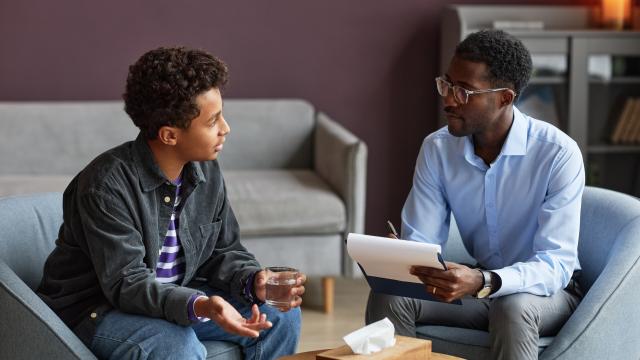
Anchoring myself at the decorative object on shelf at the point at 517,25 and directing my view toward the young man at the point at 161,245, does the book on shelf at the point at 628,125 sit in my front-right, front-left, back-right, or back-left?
back-left

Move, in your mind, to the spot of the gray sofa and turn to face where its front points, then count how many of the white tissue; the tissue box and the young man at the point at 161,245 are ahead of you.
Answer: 3

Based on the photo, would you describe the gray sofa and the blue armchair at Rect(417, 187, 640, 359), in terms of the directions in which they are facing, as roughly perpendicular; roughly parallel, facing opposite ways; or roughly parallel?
roughly perpendicular

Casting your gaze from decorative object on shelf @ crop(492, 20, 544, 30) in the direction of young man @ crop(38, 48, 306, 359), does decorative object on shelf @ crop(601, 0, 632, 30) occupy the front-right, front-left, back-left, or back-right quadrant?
back-left

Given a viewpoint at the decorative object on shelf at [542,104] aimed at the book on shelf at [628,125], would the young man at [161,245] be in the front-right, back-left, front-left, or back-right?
back-right

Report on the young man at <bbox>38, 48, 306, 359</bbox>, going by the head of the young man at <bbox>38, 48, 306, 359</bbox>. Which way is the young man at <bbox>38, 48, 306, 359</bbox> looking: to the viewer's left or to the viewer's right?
to the viewer's right

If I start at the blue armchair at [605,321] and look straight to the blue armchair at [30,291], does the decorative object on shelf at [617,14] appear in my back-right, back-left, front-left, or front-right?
back-right

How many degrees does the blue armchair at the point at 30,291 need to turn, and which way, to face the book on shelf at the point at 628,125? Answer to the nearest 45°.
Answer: approximately 90° to its left

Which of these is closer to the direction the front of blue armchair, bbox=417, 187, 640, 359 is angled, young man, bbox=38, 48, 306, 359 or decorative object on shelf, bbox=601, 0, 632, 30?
the young man

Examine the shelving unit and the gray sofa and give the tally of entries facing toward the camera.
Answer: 2

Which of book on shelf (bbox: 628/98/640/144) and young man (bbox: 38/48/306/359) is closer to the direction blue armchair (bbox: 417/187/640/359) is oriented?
the young man
